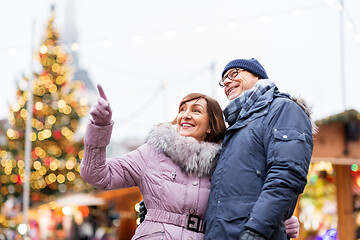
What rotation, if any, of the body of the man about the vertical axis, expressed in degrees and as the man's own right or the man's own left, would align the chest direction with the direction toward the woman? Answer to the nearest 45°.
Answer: approximately 90° to the man's own right

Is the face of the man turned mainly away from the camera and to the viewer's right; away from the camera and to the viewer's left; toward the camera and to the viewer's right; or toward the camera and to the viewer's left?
toward the camera and to the viewer's left

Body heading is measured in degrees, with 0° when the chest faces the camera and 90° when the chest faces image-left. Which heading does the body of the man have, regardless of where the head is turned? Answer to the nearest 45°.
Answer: approximately 45°

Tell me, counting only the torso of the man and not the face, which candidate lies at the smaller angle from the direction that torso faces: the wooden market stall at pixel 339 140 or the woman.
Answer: the woman

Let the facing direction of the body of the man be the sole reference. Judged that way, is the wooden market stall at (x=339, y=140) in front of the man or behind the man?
behind

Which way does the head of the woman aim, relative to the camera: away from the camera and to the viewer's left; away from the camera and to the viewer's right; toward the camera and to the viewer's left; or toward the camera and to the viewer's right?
toward the camera and to the viewer's left

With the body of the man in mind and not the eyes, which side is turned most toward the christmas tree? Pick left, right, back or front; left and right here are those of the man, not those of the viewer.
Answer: right

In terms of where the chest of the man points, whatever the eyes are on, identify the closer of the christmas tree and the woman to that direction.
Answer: the woman
